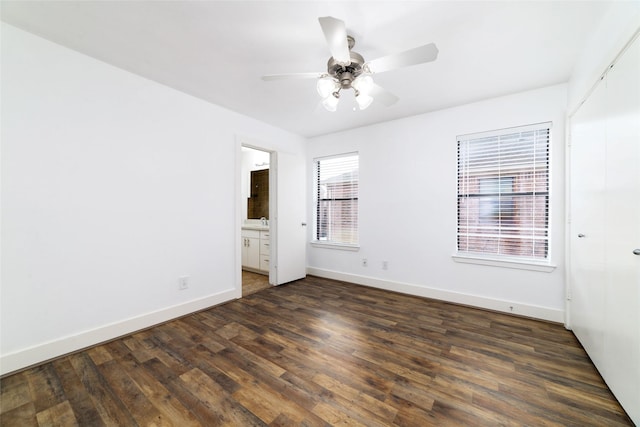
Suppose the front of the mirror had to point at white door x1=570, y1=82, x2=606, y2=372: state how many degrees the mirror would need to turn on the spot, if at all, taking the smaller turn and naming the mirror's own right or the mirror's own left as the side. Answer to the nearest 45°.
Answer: approximately 90° to the mirror's own left

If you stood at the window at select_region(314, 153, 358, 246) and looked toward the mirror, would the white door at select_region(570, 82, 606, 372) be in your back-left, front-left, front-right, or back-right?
back-left

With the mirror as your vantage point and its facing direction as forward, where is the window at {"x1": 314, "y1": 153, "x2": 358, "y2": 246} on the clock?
The window is roughly at 9 o'clock from the mirror.

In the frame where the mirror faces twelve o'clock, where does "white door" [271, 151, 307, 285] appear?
The white door is roughly at 10 o'clock from the mirror.

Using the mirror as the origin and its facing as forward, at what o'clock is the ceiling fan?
The ceiling fan is roughly at 10 o'clock from the mirror.

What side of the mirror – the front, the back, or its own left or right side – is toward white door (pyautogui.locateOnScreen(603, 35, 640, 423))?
left

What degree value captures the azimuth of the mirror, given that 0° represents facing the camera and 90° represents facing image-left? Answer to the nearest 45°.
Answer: approximately 45°

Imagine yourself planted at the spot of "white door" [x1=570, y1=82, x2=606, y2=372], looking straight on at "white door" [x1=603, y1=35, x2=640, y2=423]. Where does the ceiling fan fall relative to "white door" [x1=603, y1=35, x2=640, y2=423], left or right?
right
